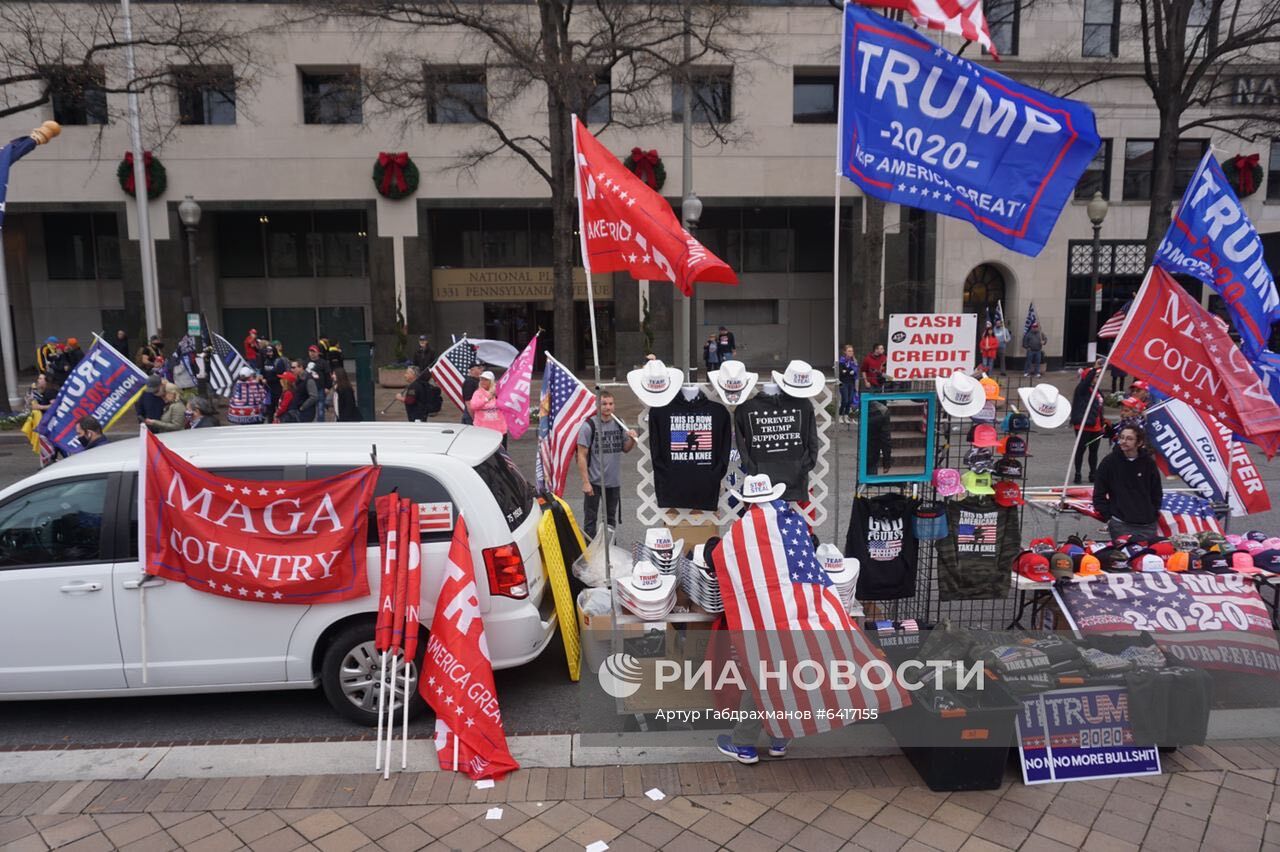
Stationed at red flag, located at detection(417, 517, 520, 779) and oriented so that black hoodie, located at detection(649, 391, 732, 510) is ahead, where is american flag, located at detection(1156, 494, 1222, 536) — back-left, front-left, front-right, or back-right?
front-right

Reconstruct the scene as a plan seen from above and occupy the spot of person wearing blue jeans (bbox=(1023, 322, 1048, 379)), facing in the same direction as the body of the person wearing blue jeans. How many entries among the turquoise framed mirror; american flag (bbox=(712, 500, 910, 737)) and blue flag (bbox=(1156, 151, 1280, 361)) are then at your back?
0

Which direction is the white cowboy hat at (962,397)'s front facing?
toward the camera

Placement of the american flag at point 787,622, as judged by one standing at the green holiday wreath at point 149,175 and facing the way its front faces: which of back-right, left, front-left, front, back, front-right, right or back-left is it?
front

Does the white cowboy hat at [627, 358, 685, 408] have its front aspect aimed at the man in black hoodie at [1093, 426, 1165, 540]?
no

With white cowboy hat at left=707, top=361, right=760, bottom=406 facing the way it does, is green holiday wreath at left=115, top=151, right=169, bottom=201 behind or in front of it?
behind

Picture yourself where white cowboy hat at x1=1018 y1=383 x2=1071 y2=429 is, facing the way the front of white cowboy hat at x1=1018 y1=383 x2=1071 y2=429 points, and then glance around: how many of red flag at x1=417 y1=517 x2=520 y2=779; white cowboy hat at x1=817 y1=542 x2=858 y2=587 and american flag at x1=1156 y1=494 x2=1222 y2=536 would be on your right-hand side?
2

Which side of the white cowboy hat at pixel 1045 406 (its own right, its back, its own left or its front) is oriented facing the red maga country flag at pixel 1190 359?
left

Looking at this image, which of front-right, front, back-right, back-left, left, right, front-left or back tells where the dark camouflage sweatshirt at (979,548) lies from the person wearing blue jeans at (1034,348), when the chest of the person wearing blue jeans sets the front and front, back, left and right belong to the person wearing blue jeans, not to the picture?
front

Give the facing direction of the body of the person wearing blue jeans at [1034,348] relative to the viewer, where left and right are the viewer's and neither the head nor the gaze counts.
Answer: facing the viewer

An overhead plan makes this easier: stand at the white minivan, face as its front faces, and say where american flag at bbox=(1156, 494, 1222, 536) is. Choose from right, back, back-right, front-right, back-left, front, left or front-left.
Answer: back

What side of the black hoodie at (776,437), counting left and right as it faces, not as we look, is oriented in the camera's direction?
front

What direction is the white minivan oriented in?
to the viewer's left

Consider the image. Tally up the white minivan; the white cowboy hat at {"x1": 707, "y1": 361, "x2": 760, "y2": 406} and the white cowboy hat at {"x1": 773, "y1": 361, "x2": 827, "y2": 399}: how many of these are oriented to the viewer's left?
1

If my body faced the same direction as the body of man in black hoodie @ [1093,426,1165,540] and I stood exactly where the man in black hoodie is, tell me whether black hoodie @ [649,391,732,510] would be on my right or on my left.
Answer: on my right

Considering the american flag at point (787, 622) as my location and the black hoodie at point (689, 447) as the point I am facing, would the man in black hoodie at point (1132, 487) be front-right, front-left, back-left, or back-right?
front-right

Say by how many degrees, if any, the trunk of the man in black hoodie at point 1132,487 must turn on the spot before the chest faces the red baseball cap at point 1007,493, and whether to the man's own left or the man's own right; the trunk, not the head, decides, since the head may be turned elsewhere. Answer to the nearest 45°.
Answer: approximately 45° to the man's own right

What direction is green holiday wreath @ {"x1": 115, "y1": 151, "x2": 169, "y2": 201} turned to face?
toward the camera
